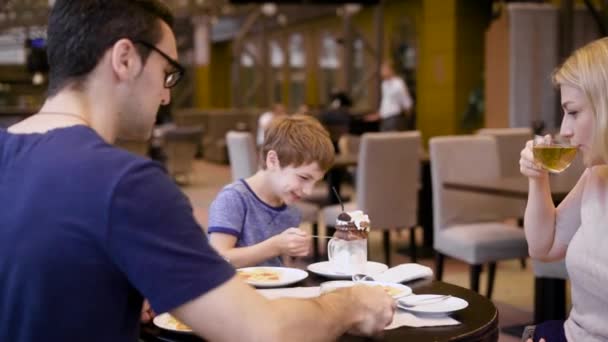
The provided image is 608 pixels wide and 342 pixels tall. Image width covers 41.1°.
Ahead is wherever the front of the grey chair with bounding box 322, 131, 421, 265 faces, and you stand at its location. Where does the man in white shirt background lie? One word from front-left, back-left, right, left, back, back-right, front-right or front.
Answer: front-right

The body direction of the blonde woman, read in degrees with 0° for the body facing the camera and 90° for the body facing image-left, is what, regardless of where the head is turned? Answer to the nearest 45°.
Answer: approximately 90°

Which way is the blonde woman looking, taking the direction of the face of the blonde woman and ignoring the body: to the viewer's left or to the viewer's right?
to the viewer's left

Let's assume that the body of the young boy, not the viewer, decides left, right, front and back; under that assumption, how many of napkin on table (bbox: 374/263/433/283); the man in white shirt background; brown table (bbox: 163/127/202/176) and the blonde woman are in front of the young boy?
2

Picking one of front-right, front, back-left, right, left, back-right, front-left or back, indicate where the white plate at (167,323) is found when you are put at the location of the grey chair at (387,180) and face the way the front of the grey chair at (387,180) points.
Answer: back-left

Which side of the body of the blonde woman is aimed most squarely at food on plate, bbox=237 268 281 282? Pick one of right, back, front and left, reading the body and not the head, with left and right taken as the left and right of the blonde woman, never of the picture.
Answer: front

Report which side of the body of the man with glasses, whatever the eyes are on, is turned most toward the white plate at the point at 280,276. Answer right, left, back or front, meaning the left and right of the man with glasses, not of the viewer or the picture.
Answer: front

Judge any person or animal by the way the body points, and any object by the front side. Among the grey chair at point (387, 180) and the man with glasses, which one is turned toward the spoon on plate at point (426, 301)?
the man with glasses

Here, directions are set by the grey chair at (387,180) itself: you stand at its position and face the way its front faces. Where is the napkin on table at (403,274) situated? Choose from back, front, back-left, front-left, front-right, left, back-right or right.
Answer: back-left

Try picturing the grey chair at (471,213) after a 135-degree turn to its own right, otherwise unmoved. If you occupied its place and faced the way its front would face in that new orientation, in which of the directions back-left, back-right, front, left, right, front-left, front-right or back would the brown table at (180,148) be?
front-right

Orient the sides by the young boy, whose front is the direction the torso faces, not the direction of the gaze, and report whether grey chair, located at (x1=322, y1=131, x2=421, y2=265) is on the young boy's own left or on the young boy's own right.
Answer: on the young boy's own left
